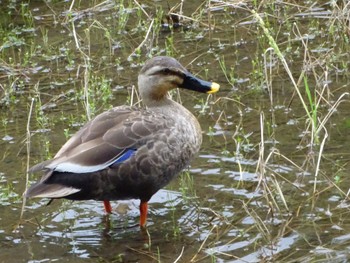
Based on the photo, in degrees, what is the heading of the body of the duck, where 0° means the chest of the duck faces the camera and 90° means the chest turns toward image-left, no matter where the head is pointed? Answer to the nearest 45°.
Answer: approximately 270°
